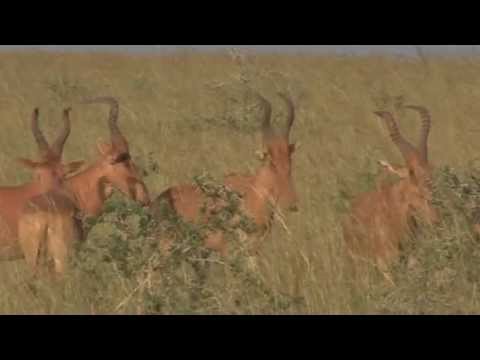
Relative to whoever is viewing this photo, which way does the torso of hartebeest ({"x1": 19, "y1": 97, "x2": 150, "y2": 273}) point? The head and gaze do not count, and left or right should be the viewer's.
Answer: facing away from the viewer and to the right of the viewer

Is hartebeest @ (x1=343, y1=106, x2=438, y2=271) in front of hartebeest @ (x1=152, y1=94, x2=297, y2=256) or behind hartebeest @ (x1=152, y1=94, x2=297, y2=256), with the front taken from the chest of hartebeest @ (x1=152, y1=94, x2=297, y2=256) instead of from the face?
in front

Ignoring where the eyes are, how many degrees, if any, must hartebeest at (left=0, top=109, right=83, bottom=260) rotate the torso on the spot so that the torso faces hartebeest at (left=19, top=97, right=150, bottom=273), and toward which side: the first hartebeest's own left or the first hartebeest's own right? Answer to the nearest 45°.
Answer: approximately 45° to the first hartebeest's own right

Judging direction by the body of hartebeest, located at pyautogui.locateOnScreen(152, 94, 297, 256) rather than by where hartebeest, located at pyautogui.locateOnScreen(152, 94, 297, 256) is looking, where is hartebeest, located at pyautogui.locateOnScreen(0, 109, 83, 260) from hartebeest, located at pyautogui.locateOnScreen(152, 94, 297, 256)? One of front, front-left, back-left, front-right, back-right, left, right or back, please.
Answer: back

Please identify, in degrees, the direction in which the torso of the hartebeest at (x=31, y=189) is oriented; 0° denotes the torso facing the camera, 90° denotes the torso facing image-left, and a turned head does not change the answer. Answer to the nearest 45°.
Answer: approximately 270°

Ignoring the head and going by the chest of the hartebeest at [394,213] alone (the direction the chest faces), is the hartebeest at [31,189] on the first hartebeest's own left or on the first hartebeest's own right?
on the first hartebeest's own right

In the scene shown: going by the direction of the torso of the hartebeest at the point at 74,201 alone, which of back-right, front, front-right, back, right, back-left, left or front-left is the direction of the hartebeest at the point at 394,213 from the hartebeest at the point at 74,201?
front-right

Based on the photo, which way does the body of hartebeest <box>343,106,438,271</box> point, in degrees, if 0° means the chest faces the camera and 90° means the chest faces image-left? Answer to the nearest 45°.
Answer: approximately 315°

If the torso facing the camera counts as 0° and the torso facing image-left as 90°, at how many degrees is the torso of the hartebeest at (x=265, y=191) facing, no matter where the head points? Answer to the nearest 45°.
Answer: approximately 270°
